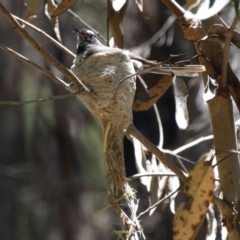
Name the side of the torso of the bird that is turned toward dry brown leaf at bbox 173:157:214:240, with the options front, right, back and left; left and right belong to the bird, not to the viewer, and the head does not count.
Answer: back

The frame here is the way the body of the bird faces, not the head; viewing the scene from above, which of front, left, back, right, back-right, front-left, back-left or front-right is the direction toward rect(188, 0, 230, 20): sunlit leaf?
back
